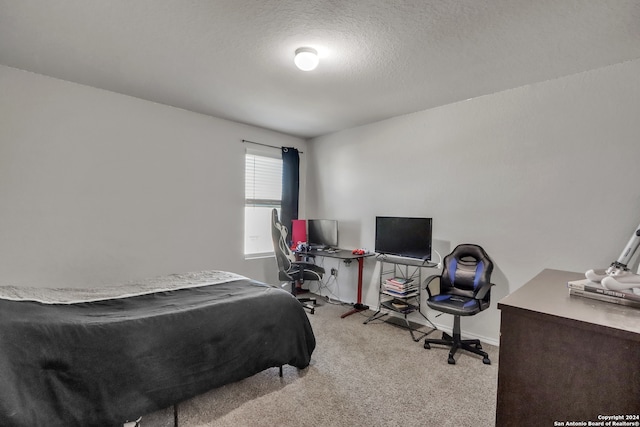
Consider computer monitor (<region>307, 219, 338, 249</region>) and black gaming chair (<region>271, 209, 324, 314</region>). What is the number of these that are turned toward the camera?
1

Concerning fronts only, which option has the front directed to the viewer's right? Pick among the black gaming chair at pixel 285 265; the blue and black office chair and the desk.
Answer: the black gaming chair

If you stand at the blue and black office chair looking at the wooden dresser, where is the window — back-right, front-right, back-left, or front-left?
back-right

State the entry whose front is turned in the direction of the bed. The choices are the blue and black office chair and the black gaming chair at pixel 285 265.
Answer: the blue and black office chair

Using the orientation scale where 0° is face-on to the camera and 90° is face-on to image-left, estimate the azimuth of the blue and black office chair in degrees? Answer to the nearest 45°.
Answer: approximately 45°

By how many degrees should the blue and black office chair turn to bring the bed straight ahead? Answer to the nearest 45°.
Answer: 0° — it already faces it

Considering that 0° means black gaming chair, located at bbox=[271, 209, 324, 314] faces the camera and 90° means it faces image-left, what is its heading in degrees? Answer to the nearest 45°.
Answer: approximately 270°

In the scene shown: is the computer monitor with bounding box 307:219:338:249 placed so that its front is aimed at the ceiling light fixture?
yes

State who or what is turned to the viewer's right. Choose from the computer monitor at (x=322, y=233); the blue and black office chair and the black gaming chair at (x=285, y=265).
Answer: the black gaming chair

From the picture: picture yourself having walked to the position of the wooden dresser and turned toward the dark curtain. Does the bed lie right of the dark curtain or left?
left
